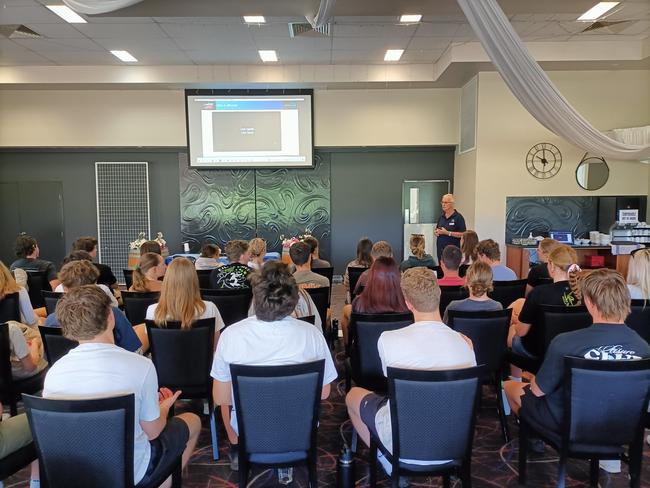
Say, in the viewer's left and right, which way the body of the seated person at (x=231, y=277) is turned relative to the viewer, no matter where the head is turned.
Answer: facing away from the viewer

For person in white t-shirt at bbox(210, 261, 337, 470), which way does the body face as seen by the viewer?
away from the camera

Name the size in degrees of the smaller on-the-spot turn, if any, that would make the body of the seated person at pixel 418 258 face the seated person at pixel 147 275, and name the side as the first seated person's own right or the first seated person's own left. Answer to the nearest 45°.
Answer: approximately 135° to the first seated person's own left

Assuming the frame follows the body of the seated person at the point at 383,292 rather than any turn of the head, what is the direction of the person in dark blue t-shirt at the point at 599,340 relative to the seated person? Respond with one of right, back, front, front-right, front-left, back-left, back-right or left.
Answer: back-right

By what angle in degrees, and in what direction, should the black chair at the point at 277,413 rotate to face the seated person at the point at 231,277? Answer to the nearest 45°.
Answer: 0° — it already faces them

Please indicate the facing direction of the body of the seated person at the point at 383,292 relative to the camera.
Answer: away from the camera

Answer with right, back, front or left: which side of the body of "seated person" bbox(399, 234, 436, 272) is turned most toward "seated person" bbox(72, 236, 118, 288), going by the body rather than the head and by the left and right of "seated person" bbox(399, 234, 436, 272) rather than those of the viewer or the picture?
left

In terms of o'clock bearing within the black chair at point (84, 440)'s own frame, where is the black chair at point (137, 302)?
the black chair at point (137, 302) is roughly at 11 o'clock from the black chair at point (84, 440).

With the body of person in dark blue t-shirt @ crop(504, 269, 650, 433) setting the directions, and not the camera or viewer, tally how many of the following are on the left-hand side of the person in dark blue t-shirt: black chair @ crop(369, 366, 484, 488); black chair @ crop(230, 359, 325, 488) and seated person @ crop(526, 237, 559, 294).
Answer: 2

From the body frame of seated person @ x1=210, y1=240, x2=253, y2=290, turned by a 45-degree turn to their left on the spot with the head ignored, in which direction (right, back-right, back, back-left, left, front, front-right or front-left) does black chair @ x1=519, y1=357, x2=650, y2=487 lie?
back

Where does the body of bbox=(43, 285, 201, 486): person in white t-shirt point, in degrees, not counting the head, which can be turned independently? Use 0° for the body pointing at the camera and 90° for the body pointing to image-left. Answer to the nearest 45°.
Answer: approximately 225°

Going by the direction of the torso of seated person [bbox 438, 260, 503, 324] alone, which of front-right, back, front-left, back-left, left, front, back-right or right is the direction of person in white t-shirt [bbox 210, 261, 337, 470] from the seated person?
back-left

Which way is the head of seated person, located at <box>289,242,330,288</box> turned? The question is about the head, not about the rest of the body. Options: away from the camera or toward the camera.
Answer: away from the camera

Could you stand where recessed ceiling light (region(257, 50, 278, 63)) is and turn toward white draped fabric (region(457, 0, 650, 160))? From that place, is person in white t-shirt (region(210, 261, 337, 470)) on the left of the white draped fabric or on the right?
right

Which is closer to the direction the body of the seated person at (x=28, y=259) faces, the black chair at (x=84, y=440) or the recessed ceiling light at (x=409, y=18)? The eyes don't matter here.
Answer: the recessed ceiling light

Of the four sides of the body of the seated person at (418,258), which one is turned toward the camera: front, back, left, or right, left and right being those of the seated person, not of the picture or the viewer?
back
